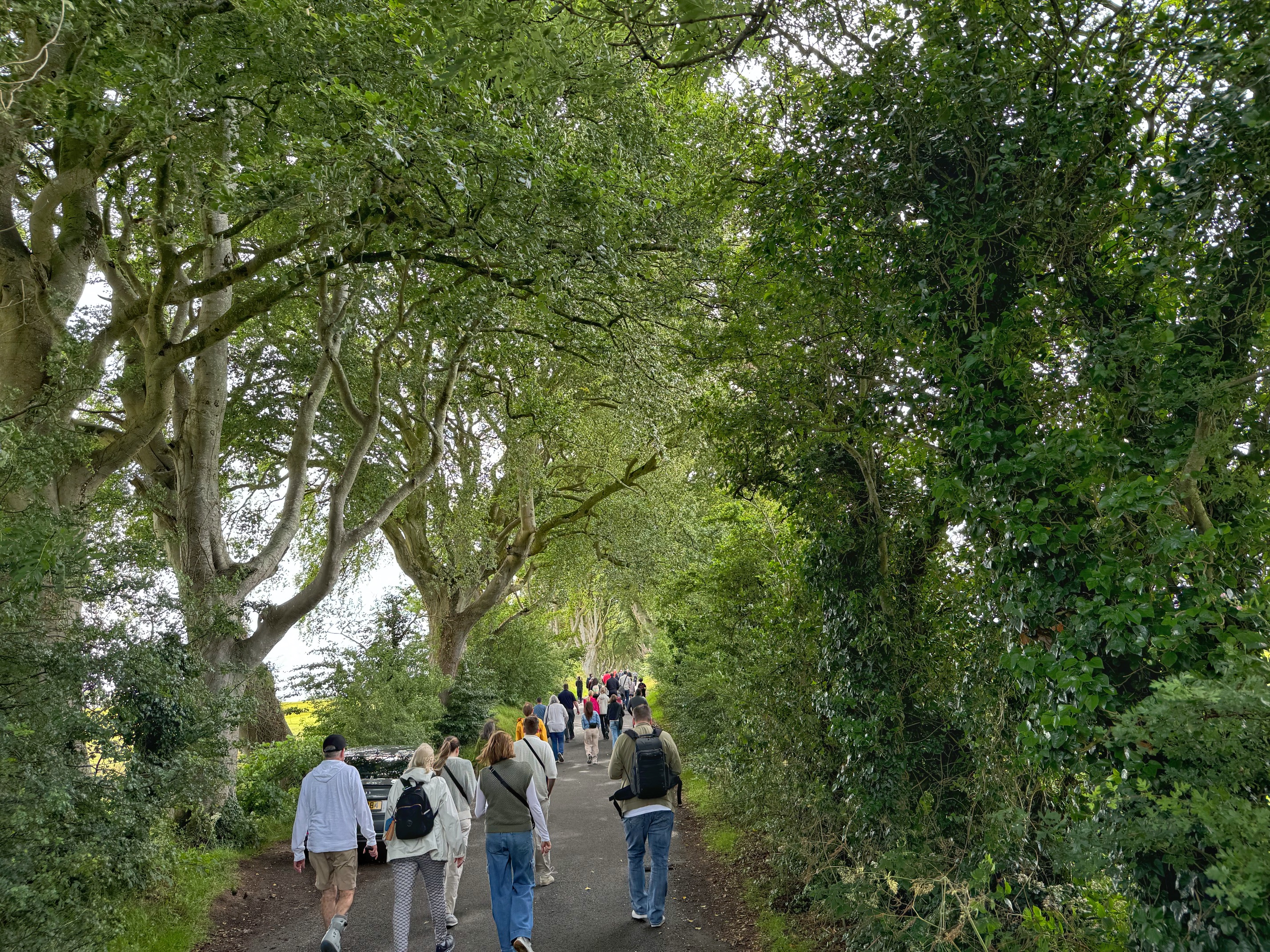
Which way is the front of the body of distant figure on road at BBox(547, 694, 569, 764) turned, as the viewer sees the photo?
away from the camera

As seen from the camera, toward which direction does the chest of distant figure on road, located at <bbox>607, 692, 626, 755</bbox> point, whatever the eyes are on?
away from the camera

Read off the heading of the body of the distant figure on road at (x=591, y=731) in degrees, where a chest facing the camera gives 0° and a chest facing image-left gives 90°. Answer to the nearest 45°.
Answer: approximately 180°

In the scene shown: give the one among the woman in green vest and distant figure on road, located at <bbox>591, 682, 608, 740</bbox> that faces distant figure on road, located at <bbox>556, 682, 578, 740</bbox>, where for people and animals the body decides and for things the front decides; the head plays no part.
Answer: the woman in green vest

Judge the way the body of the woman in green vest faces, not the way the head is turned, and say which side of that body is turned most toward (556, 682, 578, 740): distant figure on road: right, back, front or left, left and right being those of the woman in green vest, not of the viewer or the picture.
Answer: front

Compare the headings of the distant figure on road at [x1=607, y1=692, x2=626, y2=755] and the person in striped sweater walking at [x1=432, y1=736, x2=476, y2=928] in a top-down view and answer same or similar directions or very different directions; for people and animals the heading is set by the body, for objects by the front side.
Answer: same or similar directions

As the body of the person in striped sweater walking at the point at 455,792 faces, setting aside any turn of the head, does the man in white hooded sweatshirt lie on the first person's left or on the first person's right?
on the first person's left

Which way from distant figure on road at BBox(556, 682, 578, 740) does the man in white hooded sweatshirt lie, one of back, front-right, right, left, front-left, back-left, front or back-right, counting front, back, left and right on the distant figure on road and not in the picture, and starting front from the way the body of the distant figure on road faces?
back

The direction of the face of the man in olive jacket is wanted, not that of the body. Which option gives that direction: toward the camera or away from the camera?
away from the camera

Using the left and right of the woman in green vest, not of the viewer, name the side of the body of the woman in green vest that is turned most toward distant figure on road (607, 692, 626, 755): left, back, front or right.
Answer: front

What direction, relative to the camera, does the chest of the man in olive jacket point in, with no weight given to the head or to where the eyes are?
away from the camera

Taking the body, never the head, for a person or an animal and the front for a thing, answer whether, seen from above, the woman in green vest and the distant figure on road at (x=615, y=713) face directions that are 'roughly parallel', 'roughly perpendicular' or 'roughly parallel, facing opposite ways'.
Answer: roughly parallel

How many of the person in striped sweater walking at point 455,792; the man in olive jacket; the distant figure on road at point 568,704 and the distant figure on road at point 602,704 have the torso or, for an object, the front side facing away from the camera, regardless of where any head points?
4

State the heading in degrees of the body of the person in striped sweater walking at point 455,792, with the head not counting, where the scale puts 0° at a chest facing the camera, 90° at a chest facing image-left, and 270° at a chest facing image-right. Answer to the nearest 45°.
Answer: approximately 180°

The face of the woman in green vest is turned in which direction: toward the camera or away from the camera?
away from the camera

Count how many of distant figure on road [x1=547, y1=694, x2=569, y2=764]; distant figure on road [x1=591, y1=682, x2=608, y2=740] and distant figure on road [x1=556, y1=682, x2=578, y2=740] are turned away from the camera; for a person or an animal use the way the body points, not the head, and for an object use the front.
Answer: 3

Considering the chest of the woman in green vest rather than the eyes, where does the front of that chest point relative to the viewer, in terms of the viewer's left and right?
facing away from the viewer
